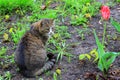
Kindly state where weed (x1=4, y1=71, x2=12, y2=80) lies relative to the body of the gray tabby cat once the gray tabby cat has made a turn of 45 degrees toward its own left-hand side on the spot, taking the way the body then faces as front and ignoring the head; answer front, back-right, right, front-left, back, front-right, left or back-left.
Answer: left

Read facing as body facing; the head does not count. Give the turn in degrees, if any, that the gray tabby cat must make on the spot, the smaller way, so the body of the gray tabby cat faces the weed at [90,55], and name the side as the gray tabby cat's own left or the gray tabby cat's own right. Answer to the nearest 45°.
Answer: approximately 45° to the gray tabby cat's own right

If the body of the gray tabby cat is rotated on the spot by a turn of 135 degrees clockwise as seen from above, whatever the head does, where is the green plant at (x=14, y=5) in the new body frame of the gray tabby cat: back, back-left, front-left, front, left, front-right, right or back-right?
back

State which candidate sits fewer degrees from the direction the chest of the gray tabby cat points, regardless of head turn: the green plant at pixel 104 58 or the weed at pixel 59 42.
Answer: the weed

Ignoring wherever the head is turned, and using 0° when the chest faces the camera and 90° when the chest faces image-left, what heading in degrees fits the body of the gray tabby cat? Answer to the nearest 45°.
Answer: approximately 225°

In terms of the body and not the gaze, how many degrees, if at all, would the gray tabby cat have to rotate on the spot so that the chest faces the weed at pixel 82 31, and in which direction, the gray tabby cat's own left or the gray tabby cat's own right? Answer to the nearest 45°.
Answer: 0° — it already faces it
